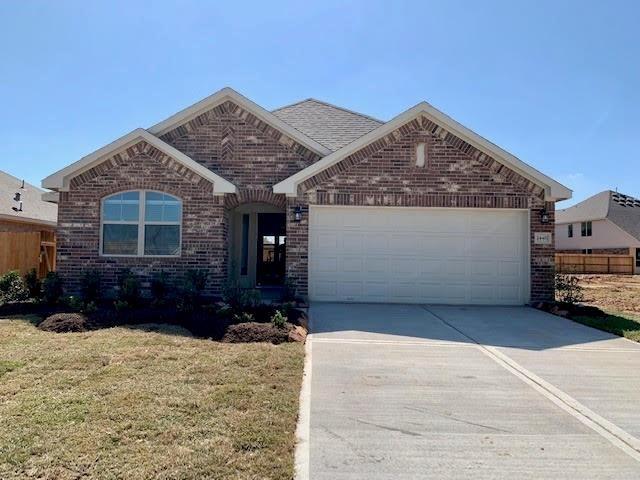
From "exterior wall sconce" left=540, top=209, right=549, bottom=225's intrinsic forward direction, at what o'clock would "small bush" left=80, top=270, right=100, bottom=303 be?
The small bush is roughly at 2 o'clock from the exterior wall sconce.

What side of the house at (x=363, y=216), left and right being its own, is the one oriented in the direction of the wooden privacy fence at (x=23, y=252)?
right

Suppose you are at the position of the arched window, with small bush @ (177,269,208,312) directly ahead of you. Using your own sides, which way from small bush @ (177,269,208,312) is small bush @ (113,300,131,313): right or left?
right

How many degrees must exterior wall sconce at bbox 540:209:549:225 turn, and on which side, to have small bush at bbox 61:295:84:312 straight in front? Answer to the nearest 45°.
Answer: approximately 45° to its right

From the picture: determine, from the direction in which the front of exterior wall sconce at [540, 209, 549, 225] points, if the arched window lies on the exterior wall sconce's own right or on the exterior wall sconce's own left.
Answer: on the exterior wall sconce's own right

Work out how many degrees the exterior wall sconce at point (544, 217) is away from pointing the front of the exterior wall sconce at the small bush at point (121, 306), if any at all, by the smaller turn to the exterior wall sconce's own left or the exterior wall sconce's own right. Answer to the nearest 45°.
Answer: approximately 45° to the exterior wall sconce's own right

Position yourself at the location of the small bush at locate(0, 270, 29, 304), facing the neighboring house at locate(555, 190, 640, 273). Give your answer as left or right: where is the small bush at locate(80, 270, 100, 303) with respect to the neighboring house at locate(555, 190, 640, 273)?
right

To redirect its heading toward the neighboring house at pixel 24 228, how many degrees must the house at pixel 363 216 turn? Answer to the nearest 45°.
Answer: approximately 135° to its right

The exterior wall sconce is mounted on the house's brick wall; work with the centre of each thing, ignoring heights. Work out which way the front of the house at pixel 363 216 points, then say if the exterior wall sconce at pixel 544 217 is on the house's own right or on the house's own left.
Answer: on the house's own left

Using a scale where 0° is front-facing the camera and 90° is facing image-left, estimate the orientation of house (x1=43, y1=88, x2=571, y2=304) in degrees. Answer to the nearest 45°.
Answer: approximately 0°

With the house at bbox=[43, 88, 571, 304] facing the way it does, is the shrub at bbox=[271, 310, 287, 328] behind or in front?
in front

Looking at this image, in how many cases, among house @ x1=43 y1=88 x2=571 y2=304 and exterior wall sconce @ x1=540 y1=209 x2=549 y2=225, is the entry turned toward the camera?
2

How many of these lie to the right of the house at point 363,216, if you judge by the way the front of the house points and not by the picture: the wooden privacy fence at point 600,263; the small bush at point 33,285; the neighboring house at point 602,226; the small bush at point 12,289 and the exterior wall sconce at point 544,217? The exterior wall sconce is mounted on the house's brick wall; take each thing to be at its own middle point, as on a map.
2

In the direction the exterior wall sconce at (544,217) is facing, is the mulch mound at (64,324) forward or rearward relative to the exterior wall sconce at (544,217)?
forward

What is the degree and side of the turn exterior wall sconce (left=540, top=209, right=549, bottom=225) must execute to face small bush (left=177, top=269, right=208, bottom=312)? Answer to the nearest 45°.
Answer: approximately 45° to its right

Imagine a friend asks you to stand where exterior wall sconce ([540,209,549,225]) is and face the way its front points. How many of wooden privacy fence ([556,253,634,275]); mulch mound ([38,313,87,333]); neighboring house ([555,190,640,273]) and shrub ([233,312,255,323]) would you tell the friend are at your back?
2
